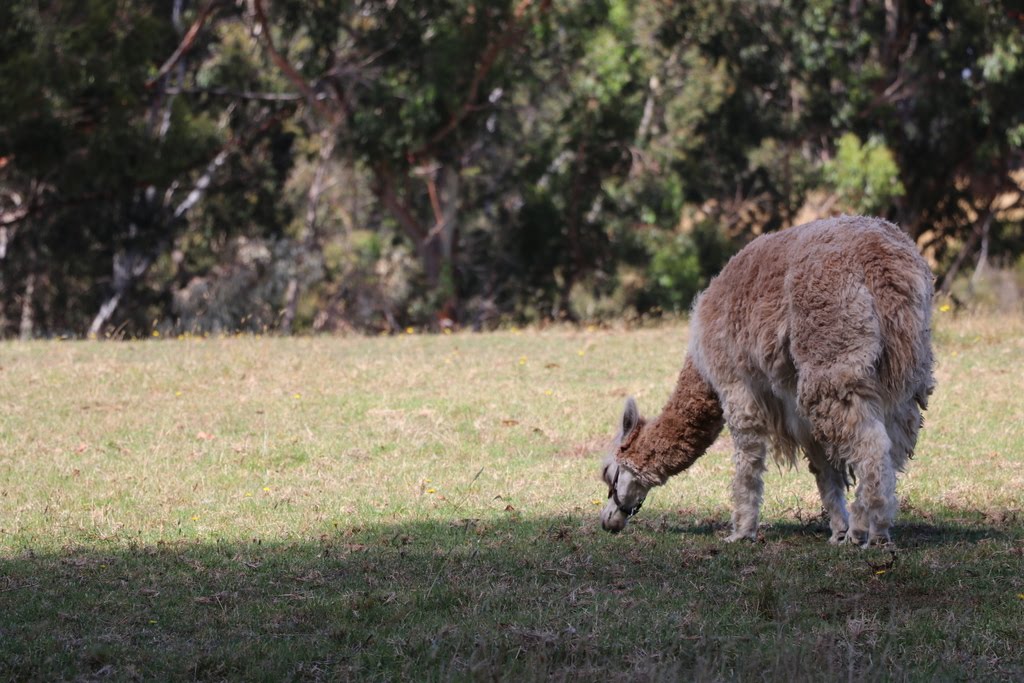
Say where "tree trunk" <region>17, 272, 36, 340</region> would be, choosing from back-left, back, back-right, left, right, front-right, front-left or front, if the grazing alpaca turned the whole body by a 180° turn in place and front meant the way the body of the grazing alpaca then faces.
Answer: back

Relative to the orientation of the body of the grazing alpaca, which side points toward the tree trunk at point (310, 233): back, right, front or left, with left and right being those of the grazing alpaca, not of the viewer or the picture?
front

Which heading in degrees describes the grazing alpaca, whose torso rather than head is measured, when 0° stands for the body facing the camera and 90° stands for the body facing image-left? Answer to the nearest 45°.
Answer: approximately 135°
